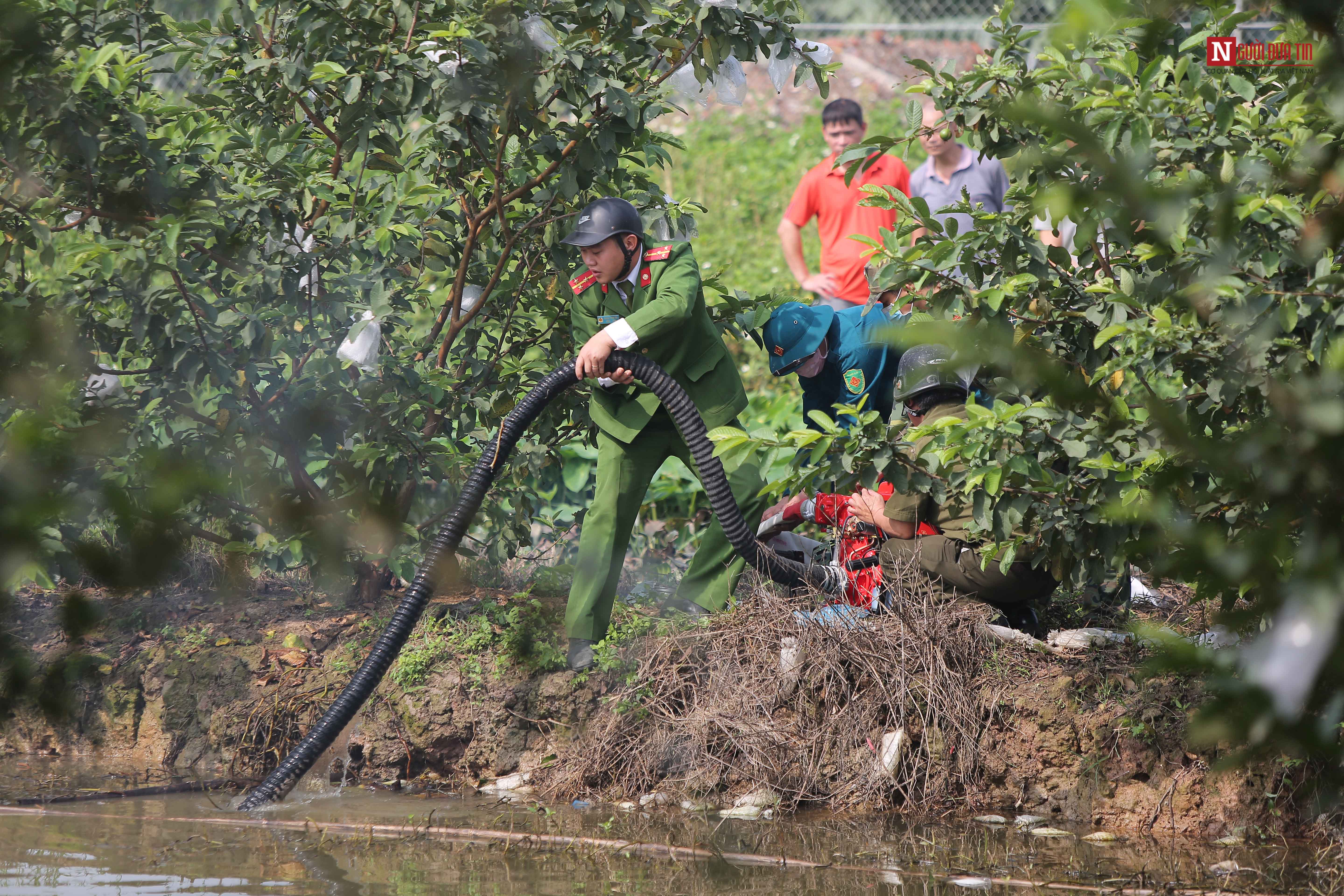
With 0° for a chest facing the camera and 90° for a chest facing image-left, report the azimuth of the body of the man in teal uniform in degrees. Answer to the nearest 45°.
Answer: approximately 45°

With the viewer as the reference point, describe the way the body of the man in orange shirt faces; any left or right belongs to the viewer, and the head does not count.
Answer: facing the viewer

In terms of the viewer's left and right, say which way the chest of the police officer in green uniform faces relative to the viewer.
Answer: facing the viewer and to the left of the viewer

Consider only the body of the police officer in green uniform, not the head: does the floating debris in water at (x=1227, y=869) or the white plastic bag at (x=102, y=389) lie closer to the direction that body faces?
the white plastic bag

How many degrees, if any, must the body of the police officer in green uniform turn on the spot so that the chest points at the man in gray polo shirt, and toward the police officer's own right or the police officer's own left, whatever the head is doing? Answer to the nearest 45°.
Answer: approximately 180°

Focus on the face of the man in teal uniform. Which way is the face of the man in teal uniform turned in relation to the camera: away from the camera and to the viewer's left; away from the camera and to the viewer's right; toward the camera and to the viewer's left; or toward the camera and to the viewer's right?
toward the camera and to the viewer's left

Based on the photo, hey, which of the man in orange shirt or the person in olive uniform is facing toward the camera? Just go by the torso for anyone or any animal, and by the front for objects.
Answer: the man in orange shirt

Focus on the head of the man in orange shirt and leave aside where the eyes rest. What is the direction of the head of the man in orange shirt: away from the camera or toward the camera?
toward the camera

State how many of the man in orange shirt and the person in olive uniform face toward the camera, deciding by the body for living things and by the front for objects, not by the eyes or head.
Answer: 1

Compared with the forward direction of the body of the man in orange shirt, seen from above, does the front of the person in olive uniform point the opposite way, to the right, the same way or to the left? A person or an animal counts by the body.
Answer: to the right

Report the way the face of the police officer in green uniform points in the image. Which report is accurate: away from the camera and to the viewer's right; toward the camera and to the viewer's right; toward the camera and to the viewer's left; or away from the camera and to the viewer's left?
toward the camera and to the viewer's left

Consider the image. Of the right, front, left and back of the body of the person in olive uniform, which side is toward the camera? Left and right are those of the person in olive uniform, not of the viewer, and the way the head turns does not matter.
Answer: left

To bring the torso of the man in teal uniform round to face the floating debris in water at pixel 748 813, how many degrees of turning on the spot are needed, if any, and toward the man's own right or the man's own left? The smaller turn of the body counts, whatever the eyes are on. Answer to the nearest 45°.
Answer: approximately 45° to the man's own left

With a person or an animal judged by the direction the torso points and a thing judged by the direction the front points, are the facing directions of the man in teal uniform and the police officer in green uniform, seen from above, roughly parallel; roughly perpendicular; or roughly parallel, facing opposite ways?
roughly parallel
